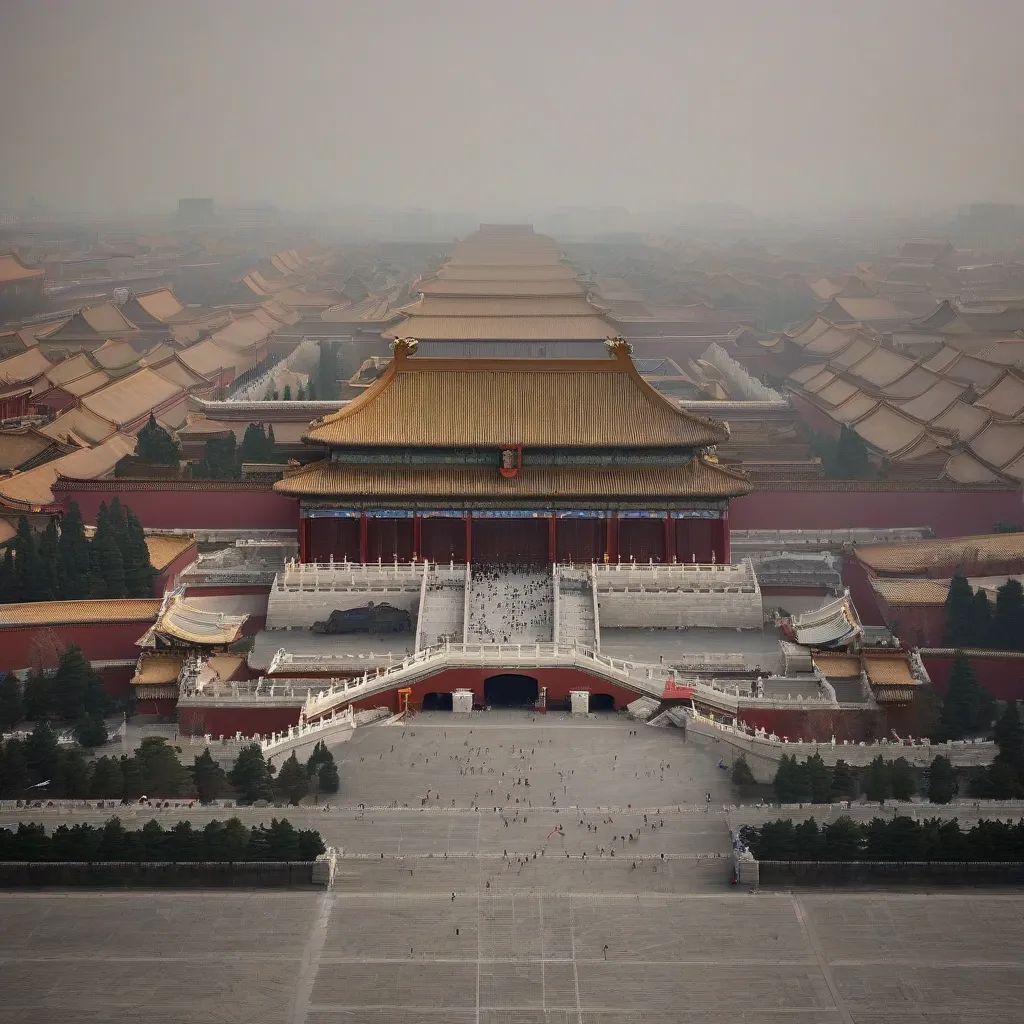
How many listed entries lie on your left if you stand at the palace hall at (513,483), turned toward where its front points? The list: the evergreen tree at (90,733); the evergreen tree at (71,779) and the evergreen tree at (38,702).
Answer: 0

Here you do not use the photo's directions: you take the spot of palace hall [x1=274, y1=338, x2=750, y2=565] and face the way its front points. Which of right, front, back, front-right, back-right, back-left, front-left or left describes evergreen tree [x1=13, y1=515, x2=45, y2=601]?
right

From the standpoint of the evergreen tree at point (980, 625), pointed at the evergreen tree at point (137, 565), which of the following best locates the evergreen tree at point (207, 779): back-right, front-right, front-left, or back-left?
front-left

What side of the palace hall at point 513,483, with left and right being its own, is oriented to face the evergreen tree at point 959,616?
left

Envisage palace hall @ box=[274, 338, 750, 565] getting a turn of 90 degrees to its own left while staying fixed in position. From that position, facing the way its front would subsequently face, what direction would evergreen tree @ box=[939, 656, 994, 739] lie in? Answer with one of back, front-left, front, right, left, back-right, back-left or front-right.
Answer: front-right

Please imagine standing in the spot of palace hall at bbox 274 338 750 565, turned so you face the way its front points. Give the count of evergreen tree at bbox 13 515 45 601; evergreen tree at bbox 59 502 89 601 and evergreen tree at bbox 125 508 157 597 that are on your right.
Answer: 3

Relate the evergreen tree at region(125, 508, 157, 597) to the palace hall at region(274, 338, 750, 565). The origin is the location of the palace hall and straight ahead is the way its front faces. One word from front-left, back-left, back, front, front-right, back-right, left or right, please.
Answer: right

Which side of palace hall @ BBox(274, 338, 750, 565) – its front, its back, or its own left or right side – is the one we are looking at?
front

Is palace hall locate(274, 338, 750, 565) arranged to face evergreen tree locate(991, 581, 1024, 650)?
no

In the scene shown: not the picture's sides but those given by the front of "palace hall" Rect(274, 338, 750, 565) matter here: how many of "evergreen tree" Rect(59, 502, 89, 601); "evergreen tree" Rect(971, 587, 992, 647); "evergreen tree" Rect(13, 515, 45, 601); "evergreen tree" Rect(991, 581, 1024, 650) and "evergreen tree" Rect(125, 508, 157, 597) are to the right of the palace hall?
3

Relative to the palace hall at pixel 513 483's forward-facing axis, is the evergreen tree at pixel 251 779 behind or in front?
in front

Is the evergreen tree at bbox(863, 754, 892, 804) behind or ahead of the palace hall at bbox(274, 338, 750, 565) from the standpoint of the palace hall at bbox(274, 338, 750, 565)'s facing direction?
ahead

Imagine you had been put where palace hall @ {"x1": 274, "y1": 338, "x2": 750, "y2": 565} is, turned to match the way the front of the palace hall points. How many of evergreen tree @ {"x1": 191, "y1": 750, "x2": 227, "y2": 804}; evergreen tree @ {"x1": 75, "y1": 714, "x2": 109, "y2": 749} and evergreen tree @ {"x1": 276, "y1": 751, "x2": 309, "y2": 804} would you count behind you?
0

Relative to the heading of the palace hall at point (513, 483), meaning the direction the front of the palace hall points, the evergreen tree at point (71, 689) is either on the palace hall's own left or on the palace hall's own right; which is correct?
on the palace hall's own right

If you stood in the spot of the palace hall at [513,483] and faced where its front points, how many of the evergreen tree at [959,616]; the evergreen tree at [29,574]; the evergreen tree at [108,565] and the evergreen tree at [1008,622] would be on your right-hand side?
2

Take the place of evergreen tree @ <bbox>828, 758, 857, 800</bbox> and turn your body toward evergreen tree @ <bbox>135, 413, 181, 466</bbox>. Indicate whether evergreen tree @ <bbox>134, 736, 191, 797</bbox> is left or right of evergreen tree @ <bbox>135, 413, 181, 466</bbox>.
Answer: left
